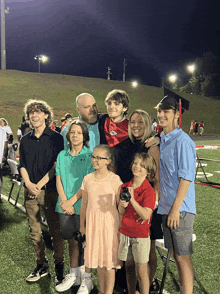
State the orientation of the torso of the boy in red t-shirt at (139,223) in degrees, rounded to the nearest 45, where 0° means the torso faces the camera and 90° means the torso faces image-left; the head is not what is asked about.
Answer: approximately 45°

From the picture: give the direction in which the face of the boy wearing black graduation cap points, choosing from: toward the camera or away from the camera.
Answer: toward the camera
